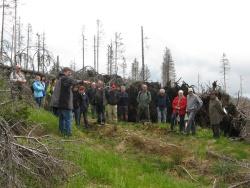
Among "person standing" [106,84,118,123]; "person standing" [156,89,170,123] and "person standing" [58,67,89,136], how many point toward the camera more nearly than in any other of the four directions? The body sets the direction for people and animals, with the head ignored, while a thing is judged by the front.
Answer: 2

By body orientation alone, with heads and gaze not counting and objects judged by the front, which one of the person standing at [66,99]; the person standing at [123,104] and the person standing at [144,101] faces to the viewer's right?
the person standing at [66,99]

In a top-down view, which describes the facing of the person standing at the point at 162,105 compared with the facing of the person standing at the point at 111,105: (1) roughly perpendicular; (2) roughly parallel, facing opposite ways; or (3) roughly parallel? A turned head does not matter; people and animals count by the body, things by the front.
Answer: roughly parallel

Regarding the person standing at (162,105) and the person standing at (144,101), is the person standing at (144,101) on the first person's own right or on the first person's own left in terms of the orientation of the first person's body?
on the first person's own right

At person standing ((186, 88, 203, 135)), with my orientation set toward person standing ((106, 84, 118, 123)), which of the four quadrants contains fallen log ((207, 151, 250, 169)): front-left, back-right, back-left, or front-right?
back-left

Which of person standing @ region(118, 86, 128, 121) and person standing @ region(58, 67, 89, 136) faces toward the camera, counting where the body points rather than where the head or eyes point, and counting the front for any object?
person standing @ region(118, 86, 128, 121)

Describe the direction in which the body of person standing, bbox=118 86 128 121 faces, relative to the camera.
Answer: toward the camera

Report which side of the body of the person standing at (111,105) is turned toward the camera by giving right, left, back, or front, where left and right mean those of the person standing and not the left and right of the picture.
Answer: front

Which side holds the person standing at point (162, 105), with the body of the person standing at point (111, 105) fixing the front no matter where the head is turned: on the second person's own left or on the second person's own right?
on the second person's own left

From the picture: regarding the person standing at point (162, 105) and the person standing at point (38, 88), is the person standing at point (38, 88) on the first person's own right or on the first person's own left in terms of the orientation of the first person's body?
on the first person's own right

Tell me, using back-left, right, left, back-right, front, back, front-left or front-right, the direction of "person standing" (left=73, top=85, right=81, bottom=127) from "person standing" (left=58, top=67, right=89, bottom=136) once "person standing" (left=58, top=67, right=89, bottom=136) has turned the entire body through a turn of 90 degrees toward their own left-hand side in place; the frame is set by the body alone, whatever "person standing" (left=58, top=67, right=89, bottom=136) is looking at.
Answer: front

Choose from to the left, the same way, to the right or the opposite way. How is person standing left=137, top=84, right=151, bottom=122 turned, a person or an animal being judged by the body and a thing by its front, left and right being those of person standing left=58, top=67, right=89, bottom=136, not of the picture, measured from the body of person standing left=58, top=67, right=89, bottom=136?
to the right

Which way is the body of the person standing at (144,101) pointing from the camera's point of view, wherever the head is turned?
toward the camera

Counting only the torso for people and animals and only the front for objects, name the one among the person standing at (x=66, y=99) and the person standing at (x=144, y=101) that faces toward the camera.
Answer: the person standing at (x=144, y=101)

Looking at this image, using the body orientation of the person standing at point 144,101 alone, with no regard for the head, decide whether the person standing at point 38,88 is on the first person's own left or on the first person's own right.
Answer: on the first person's own right

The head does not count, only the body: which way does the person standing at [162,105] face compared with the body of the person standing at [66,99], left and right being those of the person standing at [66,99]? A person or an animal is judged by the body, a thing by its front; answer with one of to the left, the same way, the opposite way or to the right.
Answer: to the right

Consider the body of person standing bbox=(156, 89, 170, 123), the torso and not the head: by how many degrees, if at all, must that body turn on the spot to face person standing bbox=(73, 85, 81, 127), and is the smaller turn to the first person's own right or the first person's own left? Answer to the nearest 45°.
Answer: approximately 45° to the first person's own right

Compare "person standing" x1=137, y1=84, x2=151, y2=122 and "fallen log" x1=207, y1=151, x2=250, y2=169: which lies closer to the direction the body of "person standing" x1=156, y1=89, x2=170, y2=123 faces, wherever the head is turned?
the fallen log

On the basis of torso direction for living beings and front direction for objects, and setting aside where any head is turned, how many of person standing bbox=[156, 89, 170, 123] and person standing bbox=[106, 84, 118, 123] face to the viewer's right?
0
